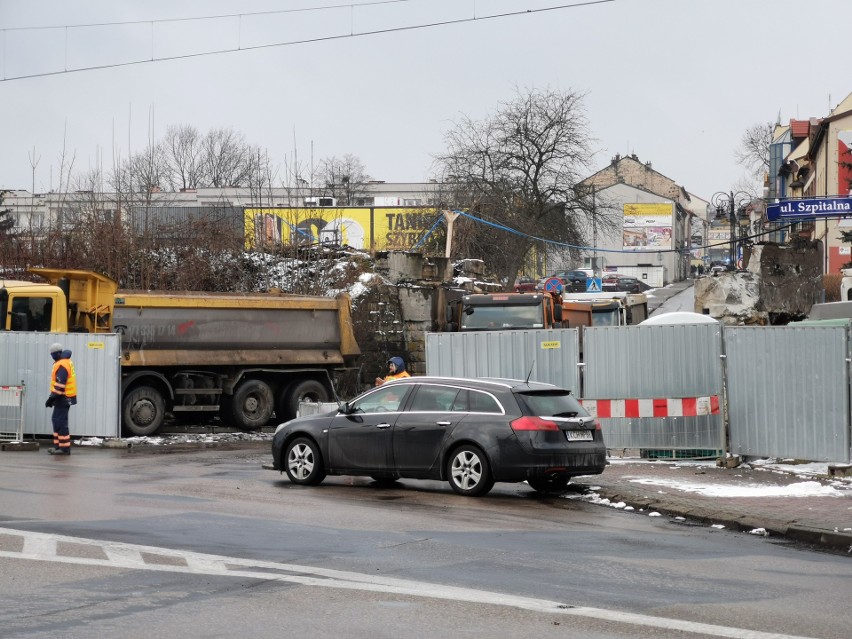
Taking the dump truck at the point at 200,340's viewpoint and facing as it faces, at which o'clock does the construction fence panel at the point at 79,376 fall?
The construction fence panel is roughly at 11 o'clock from the dump truck.

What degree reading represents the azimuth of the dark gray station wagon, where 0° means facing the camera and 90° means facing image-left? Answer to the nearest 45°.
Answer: approximately 135°

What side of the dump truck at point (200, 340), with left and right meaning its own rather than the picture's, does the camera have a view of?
left

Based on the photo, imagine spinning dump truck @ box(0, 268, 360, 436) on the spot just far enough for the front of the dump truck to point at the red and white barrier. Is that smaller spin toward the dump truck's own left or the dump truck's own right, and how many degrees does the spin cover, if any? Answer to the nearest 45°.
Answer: approximately 135° to the dump truck's own left

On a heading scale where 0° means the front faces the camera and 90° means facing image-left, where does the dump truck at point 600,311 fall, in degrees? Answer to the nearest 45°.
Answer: approximately 45°

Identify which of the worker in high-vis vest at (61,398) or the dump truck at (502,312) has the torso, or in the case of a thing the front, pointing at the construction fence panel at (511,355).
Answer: the dump truck

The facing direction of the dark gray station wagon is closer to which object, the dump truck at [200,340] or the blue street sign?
the dump truck

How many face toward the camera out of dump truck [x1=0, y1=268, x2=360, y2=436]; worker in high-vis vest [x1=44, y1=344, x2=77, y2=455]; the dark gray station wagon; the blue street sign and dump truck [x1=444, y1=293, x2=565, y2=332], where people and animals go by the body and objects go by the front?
2

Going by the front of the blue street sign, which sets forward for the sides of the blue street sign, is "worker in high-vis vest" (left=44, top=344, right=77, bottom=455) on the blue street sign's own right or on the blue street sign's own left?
on the blue street sign's own right

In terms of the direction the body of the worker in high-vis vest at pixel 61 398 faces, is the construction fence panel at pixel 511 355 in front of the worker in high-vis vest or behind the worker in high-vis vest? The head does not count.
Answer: behind

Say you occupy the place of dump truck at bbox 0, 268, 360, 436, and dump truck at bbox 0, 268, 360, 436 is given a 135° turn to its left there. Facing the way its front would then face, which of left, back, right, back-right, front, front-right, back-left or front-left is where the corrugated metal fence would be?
front
